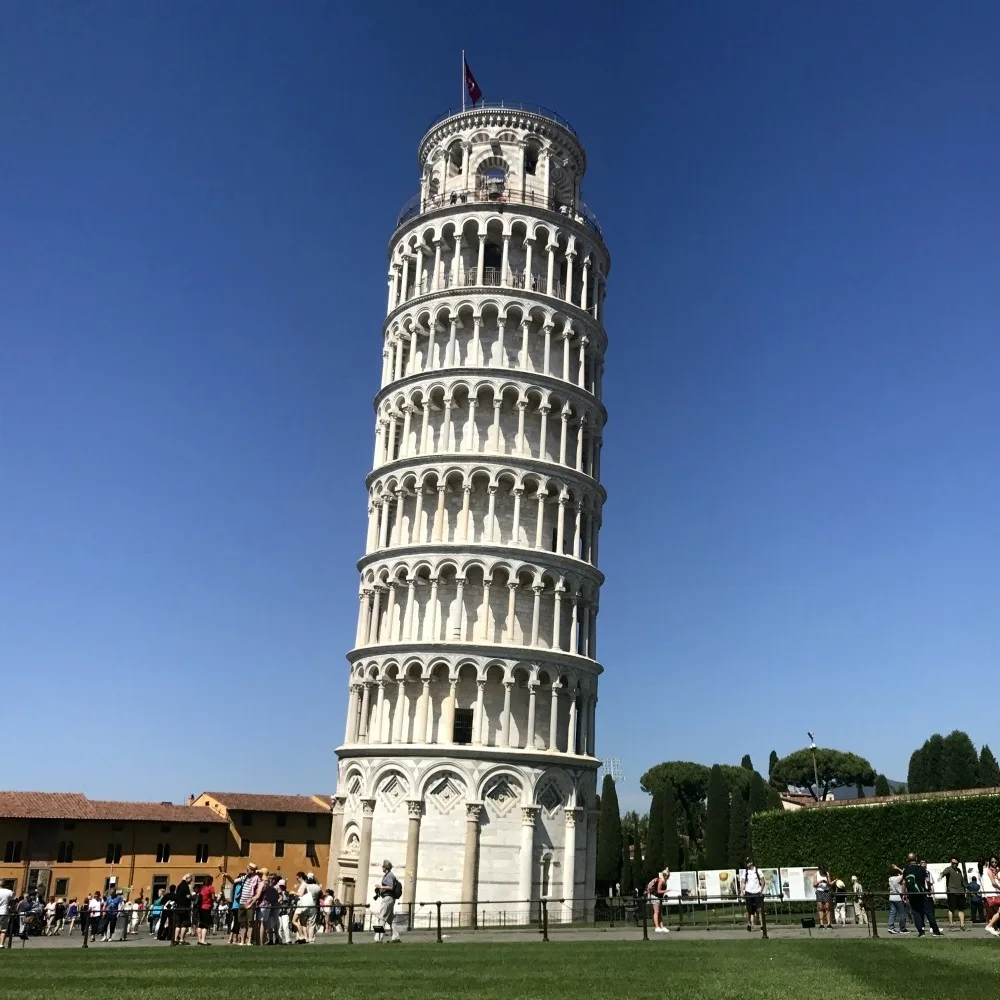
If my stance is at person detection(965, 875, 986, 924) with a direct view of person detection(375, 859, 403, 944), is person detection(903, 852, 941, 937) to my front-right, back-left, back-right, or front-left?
front-left

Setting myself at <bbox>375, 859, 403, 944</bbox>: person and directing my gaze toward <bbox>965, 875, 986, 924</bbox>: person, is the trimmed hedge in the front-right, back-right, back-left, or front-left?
front-left

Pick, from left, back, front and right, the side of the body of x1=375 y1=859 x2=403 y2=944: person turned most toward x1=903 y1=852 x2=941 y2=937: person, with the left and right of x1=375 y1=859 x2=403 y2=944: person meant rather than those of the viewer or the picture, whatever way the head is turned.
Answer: back

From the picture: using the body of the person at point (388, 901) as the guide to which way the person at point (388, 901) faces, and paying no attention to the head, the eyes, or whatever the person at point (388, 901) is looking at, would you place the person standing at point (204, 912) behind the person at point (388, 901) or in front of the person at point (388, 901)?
in front

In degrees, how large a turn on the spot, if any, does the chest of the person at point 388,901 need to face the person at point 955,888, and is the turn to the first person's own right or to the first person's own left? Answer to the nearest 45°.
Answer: approximately 180°

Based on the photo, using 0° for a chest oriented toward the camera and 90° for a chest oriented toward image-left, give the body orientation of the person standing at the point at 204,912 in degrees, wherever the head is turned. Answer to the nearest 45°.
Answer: approximately 180°

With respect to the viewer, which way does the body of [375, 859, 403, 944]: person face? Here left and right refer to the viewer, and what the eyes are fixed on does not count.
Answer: facing to the left of the viewer
